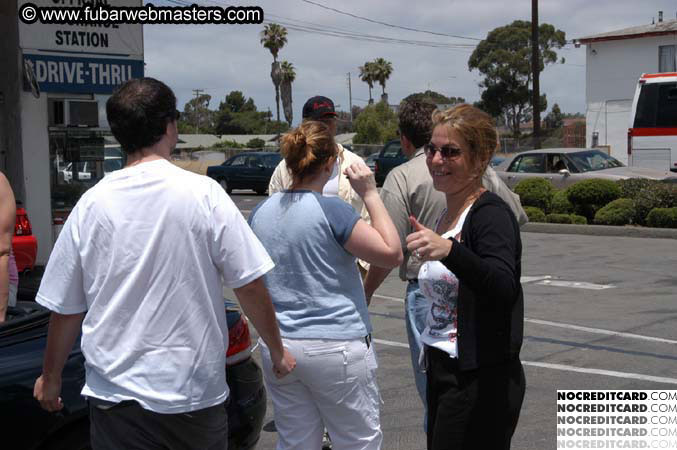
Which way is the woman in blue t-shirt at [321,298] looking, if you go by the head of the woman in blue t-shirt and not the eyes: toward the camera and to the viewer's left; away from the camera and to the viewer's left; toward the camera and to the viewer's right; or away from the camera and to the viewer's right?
away from the camera and to the viewer's right

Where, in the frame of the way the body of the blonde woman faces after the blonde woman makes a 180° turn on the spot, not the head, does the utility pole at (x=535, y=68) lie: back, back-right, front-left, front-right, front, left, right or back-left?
front-left

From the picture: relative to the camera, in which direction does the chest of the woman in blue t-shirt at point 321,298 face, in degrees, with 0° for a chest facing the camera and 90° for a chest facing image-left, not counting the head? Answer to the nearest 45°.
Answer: approximately 225°

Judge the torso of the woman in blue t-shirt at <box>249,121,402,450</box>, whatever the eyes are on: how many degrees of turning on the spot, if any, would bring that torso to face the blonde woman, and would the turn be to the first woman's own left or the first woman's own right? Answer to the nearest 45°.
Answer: approximately 90° to the first woman's own right

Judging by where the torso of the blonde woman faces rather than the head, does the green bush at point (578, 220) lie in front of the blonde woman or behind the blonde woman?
behind

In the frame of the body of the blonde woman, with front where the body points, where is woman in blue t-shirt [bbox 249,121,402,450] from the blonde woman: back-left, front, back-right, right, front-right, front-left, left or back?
right

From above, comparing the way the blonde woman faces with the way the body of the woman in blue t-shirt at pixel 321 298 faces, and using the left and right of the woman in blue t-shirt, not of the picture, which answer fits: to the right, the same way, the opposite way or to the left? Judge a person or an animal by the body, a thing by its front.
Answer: the opposite way
